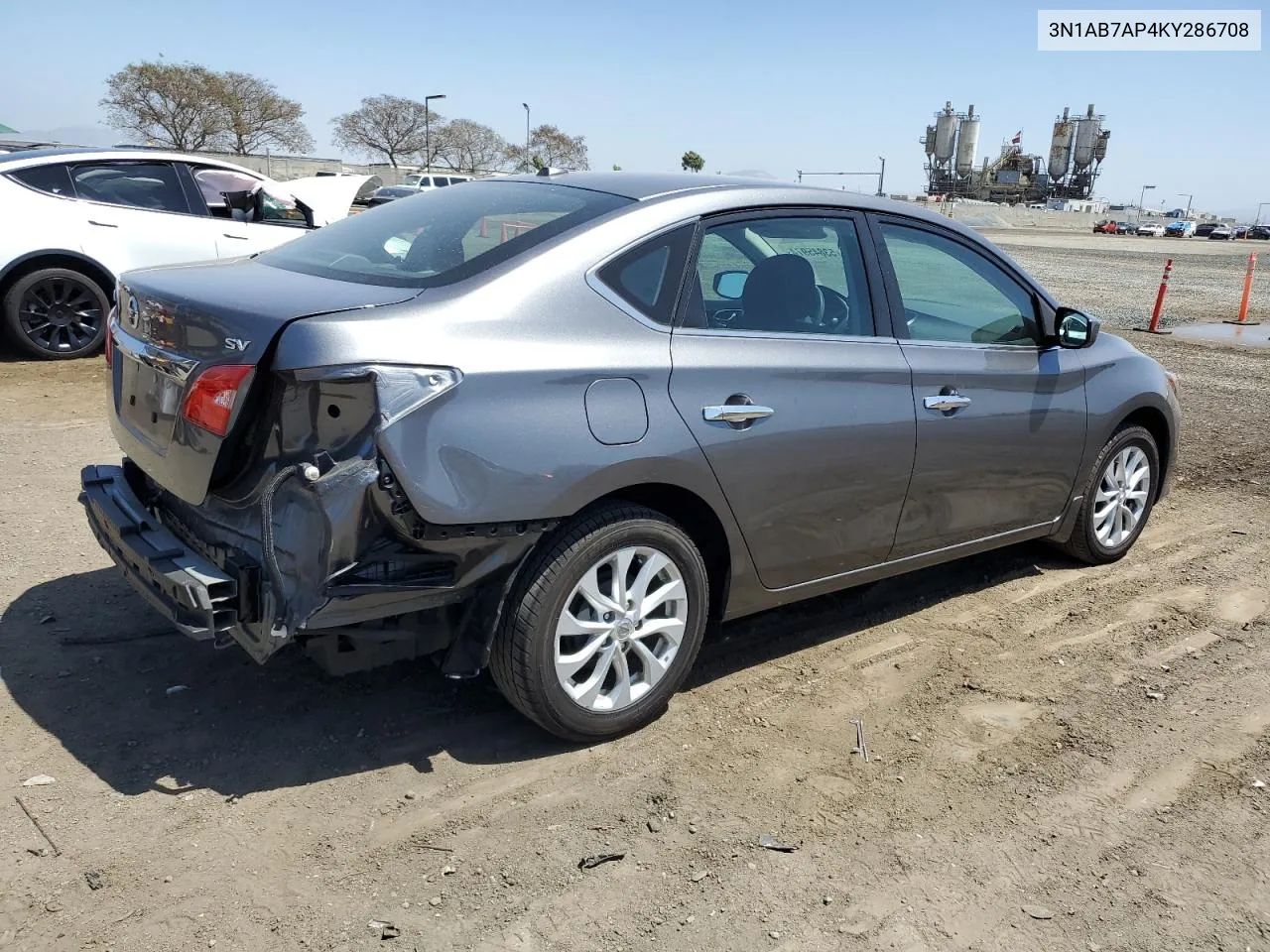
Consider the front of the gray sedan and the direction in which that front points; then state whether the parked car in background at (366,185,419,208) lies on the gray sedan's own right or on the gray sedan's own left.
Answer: on the gray sedan's own left

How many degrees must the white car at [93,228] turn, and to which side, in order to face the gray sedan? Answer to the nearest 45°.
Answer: approximately 90° to its right

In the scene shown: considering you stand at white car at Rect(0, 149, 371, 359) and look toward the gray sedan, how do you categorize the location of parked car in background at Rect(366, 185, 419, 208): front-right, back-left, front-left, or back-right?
back-left

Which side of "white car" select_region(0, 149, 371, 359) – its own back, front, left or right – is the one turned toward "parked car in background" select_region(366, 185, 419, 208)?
left

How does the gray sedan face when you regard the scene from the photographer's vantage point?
facing away from the viewer and to the right of the viewer

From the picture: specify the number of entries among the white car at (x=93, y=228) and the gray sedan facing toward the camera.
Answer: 0

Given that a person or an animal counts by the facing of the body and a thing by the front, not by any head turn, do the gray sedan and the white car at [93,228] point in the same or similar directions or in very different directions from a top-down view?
same or similar directions

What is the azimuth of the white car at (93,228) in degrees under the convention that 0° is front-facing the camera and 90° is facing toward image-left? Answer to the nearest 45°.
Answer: approximately 270°

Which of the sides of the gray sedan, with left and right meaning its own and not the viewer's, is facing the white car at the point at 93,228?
left
